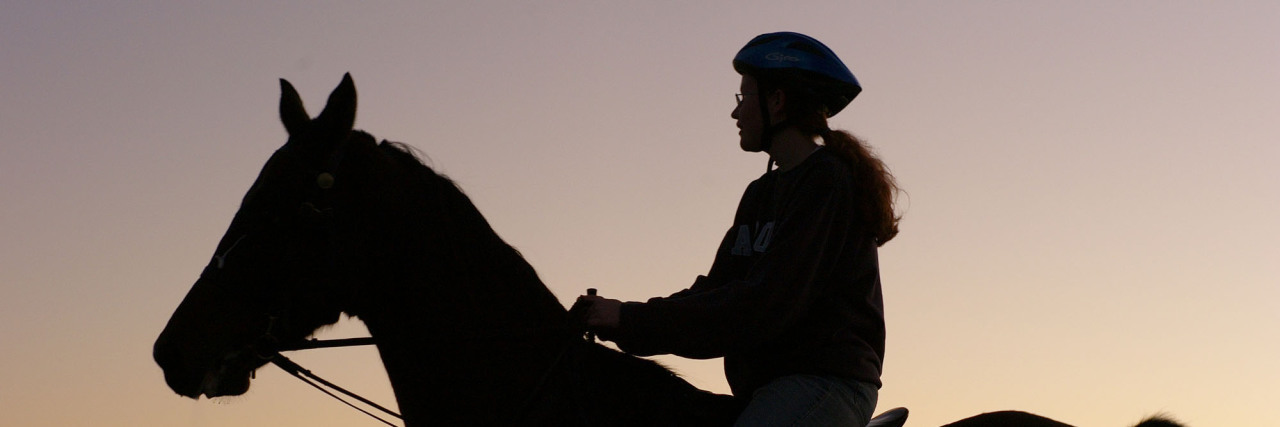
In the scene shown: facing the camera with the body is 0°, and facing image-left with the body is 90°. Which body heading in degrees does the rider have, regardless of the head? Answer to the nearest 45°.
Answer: approximately 90°

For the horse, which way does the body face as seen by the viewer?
to the viewer's left

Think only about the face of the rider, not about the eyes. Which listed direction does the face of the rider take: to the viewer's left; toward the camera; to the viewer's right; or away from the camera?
to the viewer's left
